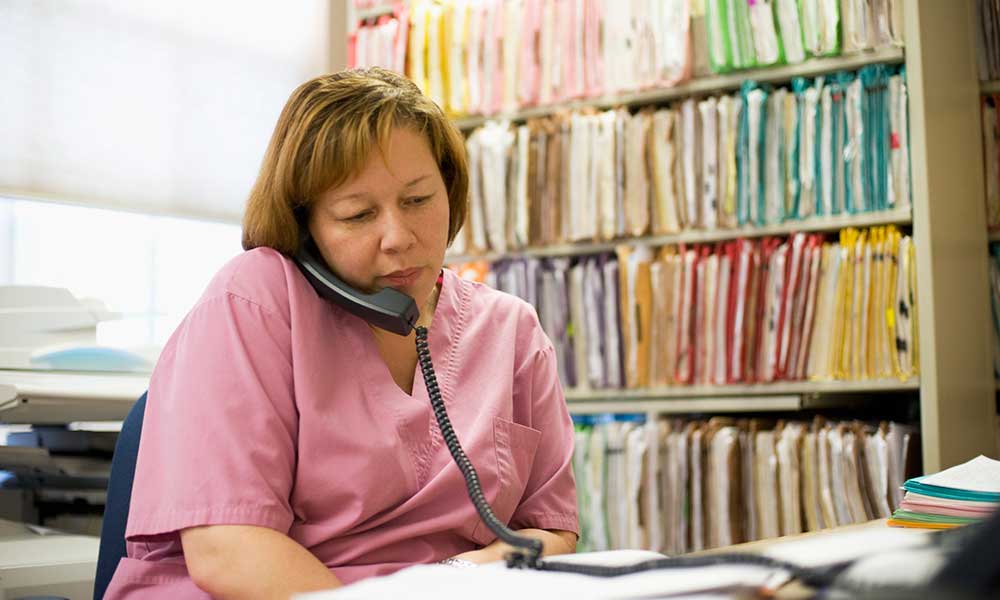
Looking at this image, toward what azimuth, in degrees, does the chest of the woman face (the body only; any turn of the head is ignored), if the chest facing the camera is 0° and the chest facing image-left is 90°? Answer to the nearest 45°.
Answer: approximately 315°

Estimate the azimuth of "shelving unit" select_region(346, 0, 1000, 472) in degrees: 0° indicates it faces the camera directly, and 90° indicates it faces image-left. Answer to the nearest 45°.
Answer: approximately 45°

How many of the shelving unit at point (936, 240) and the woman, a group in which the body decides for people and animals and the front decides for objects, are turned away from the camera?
0

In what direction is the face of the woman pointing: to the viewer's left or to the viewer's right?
to the viewer's right

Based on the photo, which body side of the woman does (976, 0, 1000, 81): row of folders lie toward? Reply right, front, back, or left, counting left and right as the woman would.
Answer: left

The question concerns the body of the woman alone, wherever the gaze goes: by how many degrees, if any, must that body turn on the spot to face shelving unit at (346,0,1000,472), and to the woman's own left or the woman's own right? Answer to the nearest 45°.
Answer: approximately 90° to the woman's own left

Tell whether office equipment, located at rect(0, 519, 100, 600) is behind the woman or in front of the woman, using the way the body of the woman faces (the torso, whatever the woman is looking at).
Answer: behind

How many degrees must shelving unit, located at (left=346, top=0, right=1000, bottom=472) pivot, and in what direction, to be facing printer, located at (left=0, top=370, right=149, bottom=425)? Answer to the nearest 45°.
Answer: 0° — it already faces it

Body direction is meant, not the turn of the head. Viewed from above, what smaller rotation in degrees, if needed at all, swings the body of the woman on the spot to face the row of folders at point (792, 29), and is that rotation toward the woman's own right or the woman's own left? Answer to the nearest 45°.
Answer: approximately 90° to the woman's own left
